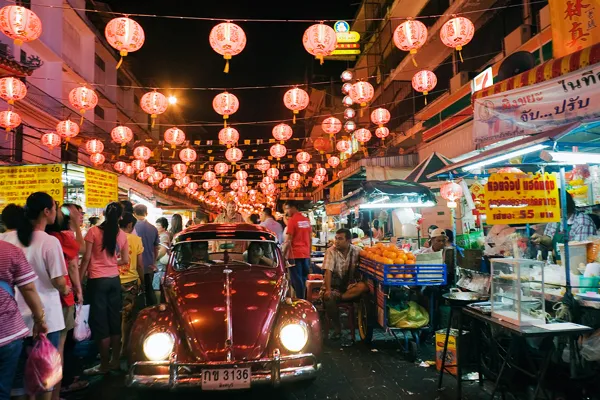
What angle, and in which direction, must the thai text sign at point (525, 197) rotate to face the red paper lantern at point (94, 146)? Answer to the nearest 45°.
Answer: approximately 90° to its right

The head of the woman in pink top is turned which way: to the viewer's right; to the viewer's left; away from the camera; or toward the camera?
away from the camera

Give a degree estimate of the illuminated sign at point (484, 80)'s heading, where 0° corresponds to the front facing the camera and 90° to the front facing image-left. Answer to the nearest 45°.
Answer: approximately 45°

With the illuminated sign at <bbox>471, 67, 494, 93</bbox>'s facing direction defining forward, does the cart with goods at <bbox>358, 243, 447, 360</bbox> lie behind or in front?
in front

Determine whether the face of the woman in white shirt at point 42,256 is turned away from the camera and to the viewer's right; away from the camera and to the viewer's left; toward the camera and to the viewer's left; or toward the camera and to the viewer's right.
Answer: away from the camera and to the viewer's right

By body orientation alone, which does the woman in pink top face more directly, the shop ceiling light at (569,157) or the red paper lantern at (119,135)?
the red paper lantern

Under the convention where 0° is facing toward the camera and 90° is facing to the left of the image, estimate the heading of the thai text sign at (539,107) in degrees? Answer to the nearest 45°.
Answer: approximately 45°

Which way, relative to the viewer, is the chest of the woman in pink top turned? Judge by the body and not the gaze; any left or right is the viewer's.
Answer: facing away from the viewer and to the left of the viewer

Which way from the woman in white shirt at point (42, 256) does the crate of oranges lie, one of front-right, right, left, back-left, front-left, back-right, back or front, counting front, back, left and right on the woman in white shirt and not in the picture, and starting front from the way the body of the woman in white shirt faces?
front-right

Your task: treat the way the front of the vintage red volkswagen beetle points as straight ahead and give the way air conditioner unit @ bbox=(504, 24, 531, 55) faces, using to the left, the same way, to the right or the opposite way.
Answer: to the right

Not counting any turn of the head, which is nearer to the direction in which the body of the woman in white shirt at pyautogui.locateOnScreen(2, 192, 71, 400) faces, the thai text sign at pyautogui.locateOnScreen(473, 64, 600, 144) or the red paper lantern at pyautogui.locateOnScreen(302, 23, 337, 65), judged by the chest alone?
the red paper lantern

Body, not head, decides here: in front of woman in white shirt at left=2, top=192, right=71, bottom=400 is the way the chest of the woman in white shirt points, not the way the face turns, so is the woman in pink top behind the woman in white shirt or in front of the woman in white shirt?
in front

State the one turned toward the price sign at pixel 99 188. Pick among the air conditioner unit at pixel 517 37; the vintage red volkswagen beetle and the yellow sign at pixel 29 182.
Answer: the air conditioner unit

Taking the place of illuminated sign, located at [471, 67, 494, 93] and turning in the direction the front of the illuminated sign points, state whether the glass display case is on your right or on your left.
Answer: on your left

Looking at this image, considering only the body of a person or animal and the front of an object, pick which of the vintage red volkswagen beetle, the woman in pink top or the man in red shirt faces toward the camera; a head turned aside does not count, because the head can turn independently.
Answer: the vintage red volkswagen beetle

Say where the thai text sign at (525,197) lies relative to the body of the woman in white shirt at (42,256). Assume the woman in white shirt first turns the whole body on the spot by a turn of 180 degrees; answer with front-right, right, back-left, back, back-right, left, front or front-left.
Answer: back-left

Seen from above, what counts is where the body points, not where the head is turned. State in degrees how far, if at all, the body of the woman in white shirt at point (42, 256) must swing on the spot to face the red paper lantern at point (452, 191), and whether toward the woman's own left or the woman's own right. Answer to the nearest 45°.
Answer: approximately 45° to the woman's own right
